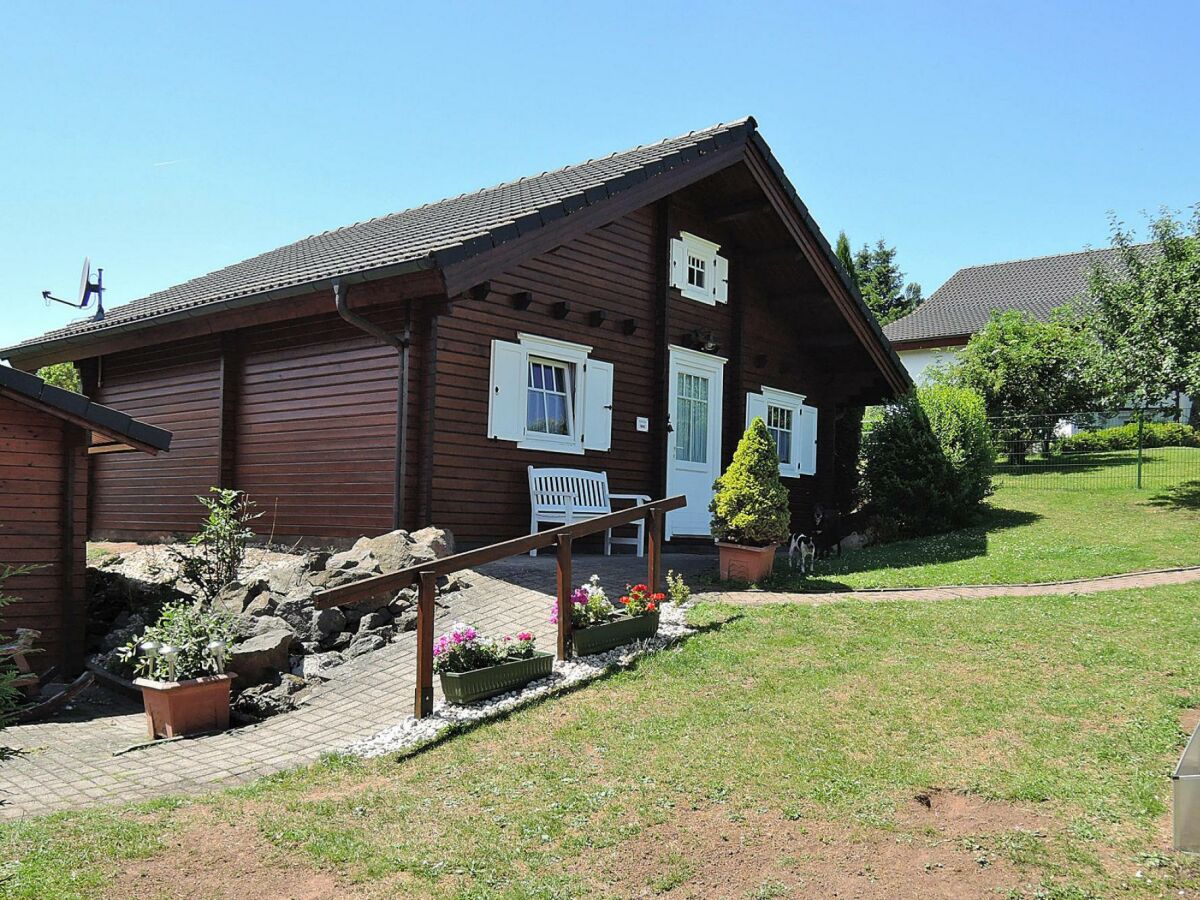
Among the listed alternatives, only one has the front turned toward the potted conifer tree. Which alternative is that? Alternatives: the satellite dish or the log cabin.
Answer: the log cabin

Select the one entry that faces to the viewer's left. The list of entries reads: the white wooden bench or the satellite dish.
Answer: the satellite dish

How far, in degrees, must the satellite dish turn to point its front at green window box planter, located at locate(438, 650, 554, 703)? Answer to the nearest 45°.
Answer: approximately 90° to its left

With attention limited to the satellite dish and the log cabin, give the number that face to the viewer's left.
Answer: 1

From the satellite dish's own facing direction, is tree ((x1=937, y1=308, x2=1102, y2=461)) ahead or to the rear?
to the rear

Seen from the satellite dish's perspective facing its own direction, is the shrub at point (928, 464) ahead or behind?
behind

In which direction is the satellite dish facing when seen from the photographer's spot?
facing to the left of the viewer

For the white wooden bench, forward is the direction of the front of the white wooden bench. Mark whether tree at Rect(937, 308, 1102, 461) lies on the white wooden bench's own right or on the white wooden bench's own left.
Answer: on the white wooden bench's own left

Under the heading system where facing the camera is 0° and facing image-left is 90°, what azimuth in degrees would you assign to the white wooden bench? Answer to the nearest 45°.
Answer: approximately 315°

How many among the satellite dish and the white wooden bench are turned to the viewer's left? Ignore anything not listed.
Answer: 1

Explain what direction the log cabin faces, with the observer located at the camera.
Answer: facing the viewer and to the right of the viewer

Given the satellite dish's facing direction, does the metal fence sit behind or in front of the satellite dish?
behind
